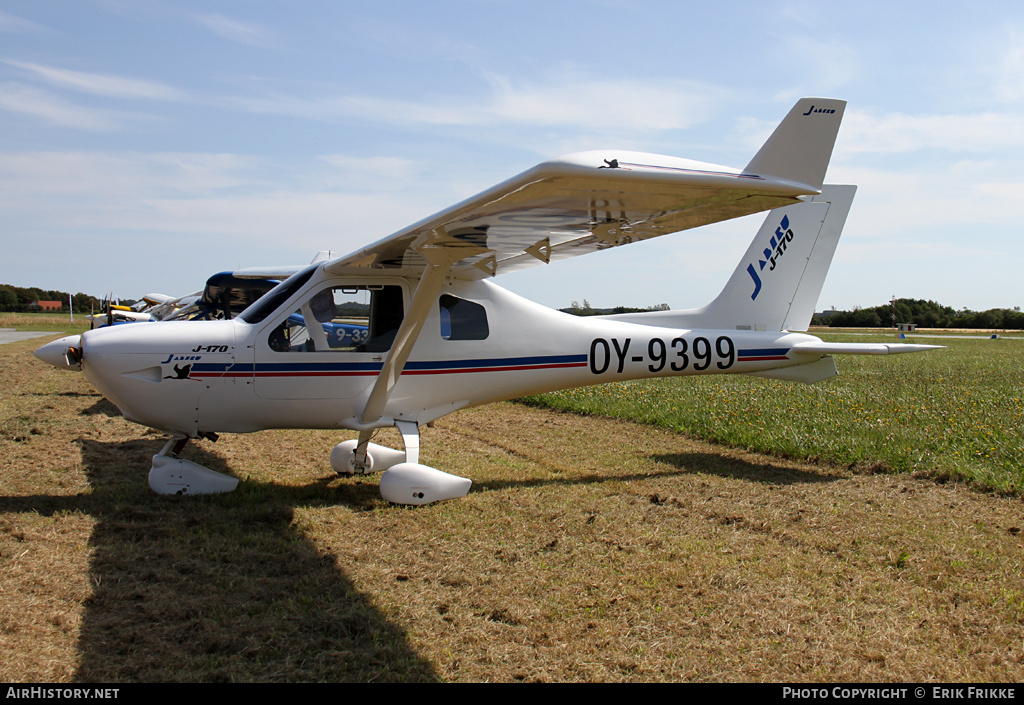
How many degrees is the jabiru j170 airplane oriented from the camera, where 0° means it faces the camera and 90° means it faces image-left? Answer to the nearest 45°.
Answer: approximately 90°
